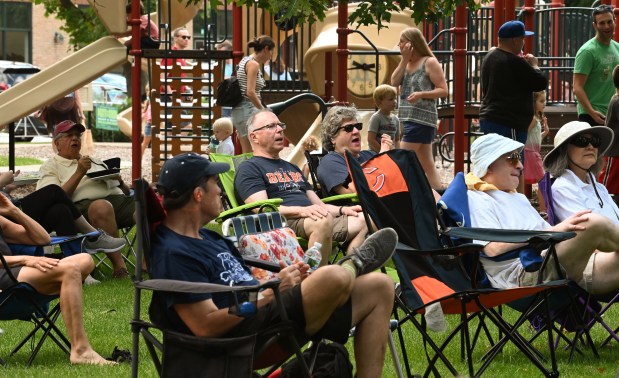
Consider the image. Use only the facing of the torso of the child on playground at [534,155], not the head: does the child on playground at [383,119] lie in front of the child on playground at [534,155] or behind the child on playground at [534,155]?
behind

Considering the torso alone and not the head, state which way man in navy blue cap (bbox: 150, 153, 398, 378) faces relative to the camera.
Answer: to the viewer's right

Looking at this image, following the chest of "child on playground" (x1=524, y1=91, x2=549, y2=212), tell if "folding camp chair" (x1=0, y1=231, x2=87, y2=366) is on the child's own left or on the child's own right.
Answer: on the child's own right

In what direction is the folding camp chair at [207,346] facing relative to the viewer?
to the viewer's right

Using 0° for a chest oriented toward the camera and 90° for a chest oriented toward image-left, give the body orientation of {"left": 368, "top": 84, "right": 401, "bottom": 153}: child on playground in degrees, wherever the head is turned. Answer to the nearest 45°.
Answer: approximately 315°

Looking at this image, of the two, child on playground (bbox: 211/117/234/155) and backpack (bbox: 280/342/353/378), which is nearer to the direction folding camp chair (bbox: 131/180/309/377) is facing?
the backpack

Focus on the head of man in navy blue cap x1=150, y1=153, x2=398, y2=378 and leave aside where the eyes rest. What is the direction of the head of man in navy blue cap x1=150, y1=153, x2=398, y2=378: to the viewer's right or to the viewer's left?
to the viewer's right
